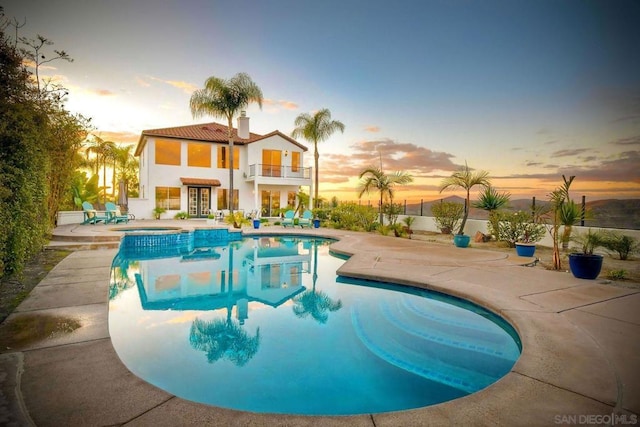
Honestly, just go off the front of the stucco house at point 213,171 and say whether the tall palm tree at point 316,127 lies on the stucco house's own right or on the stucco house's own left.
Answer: on the stucco house's own left

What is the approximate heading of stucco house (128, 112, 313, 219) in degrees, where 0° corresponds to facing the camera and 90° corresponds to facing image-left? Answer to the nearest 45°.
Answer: approximately 0°

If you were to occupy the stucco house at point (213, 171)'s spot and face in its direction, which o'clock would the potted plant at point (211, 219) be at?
The potted plant is roughly at 12 o'clock from the stucco house.

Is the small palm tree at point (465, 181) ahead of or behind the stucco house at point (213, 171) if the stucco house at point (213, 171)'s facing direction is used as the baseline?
ahead

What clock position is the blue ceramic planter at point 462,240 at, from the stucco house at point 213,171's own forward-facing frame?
The blue ceramic planter is roughly at 11 o'clock from the stucco house.

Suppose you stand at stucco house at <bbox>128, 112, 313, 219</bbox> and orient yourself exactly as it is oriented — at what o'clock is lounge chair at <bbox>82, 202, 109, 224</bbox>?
The lounge chair is roughly at 2 o'clock from the stucco house.

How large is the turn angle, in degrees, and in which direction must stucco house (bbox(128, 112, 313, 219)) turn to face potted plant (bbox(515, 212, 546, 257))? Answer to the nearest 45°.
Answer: approximately 45° to its left

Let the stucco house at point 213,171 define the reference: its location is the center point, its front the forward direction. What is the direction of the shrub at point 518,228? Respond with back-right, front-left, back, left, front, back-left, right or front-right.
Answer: front-left

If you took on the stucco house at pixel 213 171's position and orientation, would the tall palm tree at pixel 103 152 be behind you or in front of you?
behind

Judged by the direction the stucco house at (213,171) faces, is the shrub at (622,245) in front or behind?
in front

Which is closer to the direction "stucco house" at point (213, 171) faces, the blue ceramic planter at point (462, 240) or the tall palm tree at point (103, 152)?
the blue ceramic planter
